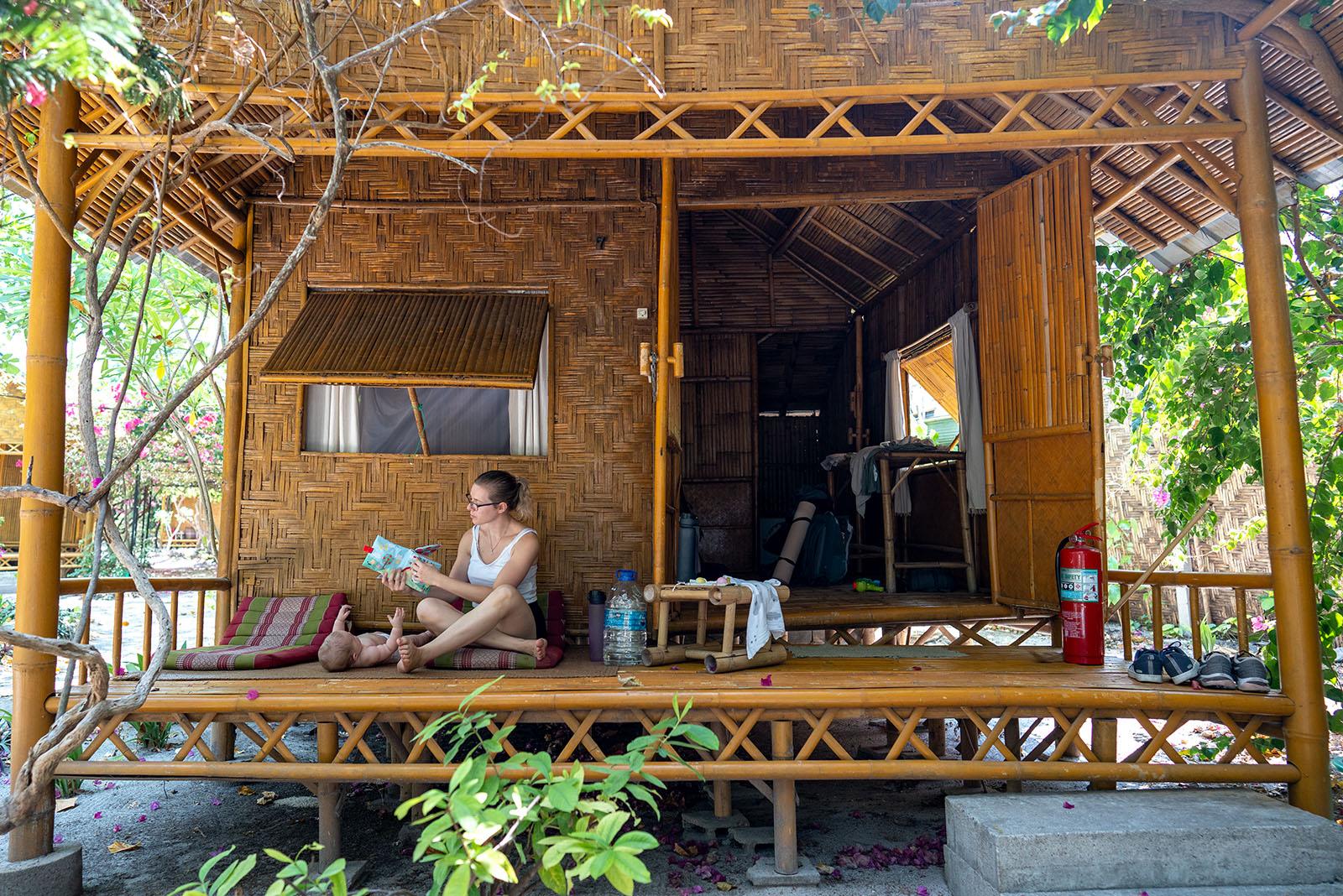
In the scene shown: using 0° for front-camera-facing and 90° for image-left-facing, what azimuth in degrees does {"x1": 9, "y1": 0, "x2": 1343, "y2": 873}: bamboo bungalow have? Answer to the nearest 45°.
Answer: approximately 0°

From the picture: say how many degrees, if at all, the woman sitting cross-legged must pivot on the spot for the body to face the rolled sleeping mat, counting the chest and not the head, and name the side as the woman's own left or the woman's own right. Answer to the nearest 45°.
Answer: approximately 180°

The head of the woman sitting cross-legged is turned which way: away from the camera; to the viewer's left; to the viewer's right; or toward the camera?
to the viewer's left

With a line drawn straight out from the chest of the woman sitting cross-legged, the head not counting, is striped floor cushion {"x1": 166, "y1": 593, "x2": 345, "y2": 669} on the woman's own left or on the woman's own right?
on the woman's own right

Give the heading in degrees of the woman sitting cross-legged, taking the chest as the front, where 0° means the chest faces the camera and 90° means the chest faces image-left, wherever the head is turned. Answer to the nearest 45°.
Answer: approximately 45°

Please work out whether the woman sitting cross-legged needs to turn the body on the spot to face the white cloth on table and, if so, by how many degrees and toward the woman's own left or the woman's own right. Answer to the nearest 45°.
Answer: approximately 135° to the woman's own left
